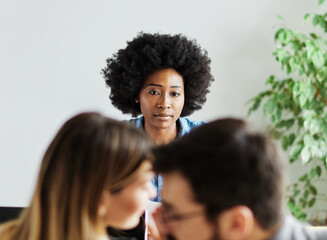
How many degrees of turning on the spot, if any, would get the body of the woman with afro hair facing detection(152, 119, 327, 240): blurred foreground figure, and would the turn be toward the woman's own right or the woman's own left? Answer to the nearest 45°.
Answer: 0° — they already face them

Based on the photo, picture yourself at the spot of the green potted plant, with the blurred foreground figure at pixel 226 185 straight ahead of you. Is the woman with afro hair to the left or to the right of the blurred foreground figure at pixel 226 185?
right

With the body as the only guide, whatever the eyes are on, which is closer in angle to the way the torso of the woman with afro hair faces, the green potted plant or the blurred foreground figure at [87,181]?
the blurred foreground figure

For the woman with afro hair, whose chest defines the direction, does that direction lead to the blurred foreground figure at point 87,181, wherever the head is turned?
yes

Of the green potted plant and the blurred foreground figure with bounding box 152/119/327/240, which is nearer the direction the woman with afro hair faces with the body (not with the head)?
the blurred foreground figure

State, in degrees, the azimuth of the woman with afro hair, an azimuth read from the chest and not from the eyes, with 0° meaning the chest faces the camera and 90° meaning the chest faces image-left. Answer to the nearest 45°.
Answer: approximately 0°

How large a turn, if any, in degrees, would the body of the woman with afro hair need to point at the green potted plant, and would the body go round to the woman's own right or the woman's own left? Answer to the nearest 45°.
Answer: approximately 135° to the woman's own left
